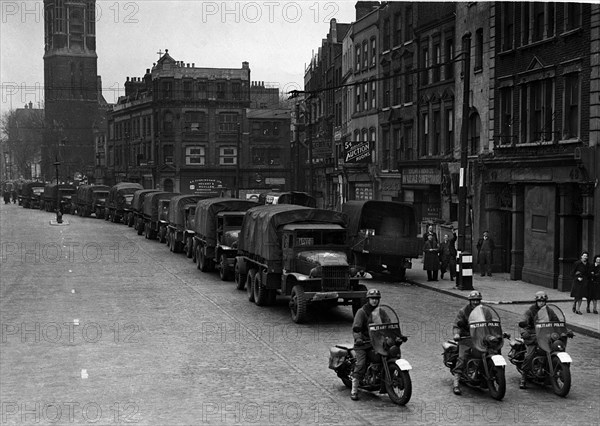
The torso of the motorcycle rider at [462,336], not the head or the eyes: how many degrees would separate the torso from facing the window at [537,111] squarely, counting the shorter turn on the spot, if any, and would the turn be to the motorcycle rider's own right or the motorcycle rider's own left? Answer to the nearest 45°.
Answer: approximately 135° to the motorcycle rider's own left

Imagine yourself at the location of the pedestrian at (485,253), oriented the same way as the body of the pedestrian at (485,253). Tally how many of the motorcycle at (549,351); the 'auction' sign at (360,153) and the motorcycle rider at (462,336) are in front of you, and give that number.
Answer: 2

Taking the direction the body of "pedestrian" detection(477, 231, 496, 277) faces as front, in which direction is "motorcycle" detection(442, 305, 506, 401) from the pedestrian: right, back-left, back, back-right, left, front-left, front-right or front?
front

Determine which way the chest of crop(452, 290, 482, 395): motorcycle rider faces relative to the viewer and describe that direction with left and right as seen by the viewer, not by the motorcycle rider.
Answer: facing the viewer and to the right of the viewer

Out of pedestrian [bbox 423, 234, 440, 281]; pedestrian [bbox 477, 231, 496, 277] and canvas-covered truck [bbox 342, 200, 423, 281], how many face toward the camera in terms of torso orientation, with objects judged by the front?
2

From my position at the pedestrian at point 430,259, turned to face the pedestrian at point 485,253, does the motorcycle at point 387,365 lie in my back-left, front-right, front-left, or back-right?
back-right

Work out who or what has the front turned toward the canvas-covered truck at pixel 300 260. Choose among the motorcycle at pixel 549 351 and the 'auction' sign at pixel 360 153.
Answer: the 'auction' sign

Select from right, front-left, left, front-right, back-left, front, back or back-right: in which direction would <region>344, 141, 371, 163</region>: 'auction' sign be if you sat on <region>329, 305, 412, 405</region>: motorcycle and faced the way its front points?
back-left

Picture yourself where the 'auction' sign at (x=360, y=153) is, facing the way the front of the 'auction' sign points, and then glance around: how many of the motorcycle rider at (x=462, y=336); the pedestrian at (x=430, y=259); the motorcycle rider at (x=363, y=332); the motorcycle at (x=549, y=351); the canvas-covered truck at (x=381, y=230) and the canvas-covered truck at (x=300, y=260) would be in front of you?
6

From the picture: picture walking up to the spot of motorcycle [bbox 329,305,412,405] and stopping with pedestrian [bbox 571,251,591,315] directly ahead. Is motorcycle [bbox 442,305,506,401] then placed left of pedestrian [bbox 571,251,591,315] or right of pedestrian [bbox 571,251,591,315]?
right

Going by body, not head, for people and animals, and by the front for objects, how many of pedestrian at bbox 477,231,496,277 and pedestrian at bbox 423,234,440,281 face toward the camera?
2

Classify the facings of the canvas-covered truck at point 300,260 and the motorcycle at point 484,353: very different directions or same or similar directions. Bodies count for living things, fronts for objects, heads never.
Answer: same or similar directions
